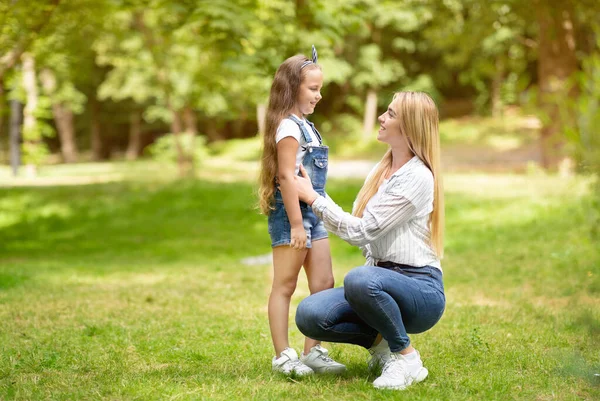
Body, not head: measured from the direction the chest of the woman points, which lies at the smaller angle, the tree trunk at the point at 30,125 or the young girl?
the young girl

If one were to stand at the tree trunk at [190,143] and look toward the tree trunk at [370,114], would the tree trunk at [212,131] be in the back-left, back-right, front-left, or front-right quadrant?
front-left

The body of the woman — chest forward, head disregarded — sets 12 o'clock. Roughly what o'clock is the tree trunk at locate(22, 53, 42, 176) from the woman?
The tree trunk is roughly at 2 o'clock from the woman.

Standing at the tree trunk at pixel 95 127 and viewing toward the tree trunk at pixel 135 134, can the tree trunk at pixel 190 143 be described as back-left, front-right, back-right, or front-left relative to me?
front-right

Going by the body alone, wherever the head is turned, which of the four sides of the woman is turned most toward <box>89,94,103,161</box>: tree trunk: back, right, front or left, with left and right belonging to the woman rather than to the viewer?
right

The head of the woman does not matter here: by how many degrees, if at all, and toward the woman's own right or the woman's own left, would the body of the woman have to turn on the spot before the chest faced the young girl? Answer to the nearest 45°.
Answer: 0° — they already face them

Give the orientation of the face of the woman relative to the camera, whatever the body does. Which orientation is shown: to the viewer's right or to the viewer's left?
to the viewer's left

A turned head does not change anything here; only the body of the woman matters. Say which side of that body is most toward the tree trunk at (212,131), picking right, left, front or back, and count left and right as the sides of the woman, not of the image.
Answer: right

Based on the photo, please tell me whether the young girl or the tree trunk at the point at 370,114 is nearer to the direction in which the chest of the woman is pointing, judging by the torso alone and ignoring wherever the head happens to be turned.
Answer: the young girl

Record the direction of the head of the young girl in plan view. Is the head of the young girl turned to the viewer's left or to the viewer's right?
to the viewer's right

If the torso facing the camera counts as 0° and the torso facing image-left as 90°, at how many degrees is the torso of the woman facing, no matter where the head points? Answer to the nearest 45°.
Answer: approximately 90°
